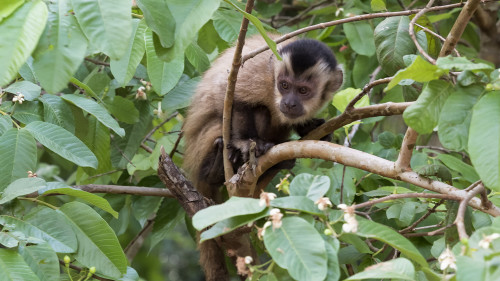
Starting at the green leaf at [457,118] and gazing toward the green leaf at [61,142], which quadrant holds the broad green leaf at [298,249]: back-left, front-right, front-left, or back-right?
front-left

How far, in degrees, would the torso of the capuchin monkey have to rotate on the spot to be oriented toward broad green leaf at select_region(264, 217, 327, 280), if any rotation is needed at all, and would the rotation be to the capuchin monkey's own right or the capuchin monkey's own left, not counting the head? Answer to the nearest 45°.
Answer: approximately 45° to the capuchin monkey's own right

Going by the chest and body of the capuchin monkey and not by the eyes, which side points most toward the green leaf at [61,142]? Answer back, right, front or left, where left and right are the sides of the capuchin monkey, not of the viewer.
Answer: right

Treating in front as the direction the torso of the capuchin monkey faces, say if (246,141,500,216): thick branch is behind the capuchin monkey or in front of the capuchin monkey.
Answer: in front

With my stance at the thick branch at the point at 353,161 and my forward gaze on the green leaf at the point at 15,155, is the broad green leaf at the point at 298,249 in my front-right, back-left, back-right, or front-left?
front-left
